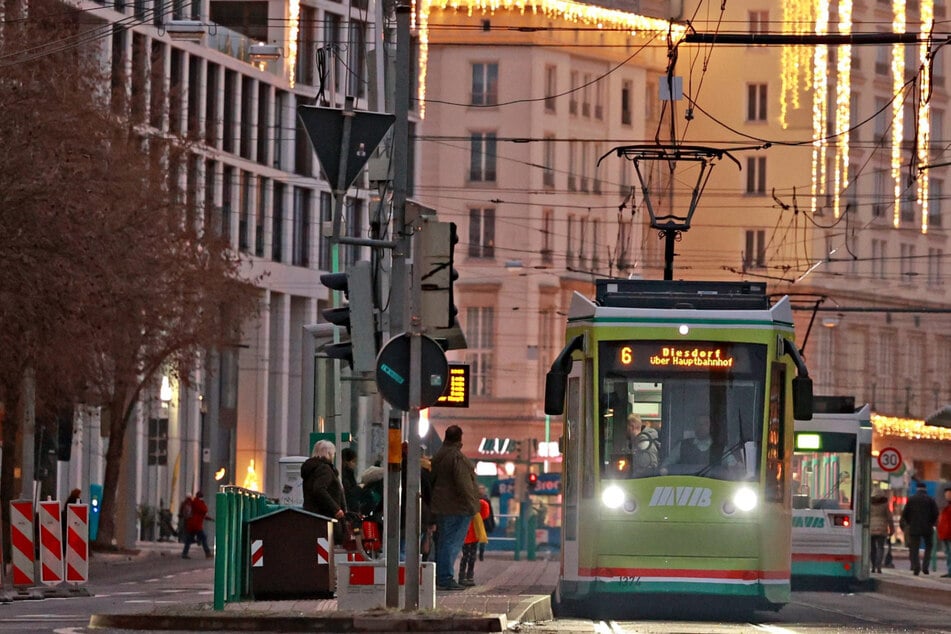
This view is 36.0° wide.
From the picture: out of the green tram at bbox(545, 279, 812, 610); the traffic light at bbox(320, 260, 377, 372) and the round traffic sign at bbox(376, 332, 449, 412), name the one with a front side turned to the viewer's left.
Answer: the traffic light

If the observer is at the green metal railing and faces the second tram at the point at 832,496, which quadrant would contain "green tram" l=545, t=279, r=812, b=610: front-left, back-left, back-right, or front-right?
front-right

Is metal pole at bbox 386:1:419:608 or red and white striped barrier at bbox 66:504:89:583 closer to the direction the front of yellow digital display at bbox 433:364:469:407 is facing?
the metal pole

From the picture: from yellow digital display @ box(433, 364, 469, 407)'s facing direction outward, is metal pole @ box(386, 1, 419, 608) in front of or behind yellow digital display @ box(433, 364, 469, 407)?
in front

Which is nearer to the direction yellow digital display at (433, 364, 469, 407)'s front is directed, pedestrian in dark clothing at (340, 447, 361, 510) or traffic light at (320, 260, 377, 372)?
the traffic light

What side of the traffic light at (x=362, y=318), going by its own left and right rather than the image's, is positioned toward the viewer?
left

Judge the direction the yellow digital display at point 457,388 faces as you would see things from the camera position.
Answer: facing the viewer

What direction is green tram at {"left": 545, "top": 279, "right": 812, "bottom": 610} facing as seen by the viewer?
toward the camera

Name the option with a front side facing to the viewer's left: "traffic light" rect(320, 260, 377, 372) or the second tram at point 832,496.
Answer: the traffic light

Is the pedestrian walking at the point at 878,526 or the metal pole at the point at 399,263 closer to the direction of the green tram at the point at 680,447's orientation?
the metal pole
